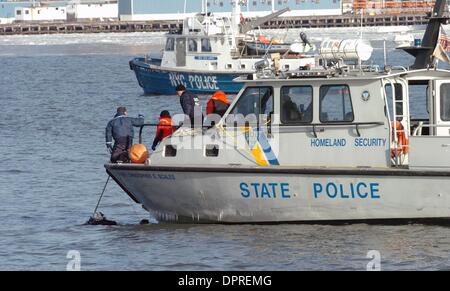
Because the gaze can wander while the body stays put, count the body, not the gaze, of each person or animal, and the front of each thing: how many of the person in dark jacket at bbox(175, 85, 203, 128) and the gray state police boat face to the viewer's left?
2

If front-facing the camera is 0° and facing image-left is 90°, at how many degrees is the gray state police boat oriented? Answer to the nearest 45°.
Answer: approximately 90°

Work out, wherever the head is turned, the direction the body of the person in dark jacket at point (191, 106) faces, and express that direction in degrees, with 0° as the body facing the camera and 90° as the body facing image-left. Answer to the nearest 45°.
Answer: approximately 90°
